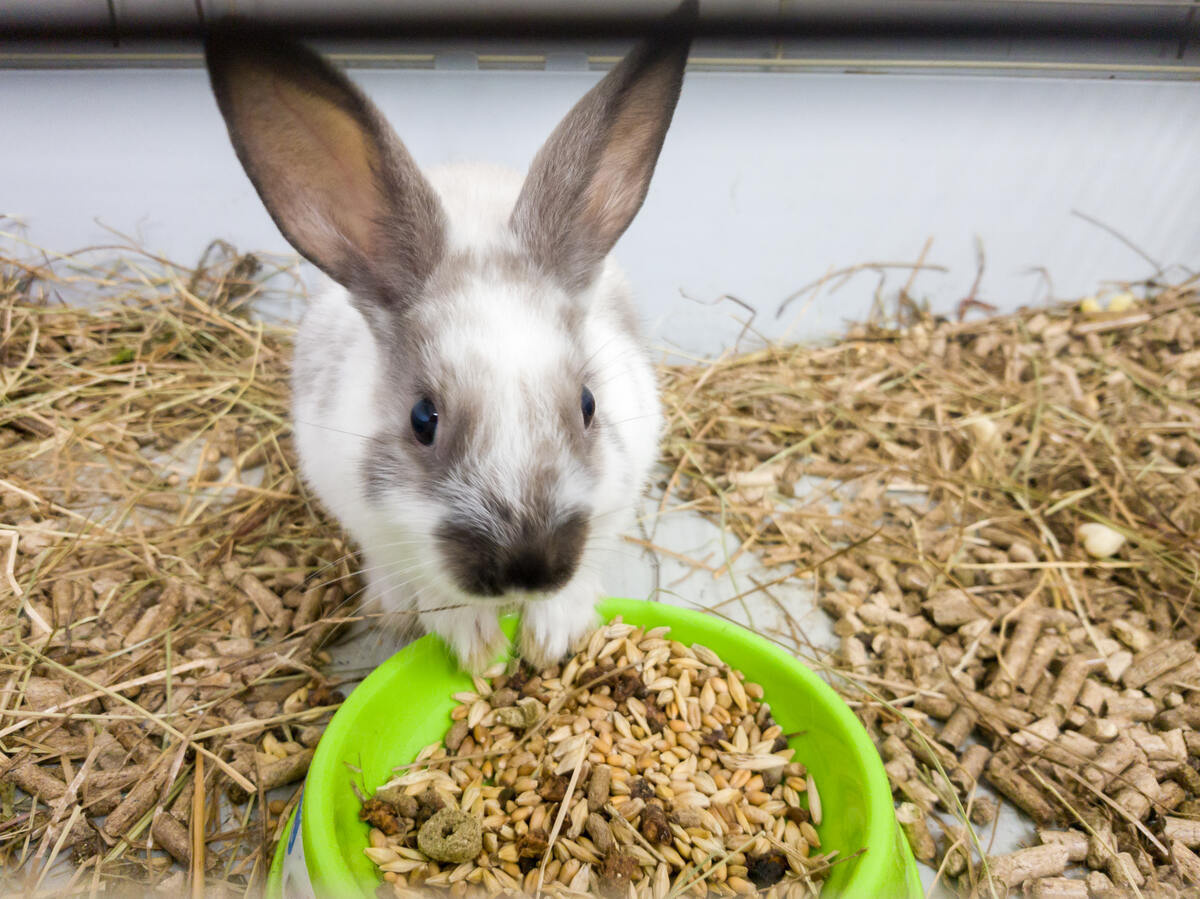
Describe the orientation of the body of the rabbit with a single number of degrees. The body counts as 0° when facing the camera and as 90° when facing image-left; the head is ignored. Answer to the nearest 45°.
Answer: approximately 0°
